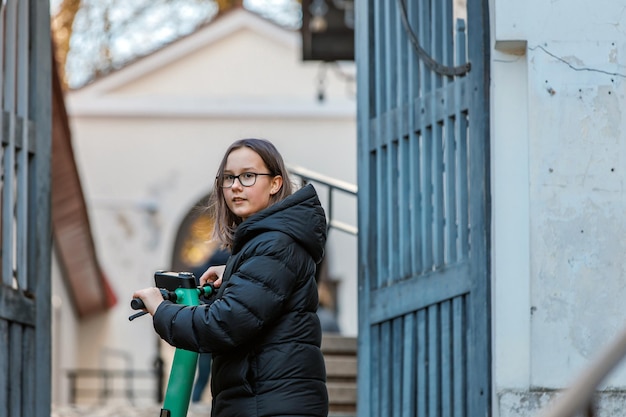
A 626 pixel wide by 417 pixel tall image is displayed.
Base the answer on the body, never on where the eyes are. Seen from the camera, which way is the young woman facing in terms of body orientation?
to the viewer's left

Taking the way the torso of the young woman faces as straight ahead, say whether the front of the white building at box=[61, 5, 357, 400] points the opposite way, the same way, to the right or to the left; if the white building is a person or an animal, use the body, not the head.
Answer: to the left

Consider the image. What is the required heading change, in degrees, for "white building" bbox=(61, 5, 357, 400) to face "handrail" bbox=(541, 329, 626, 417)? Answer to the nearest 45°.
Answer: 0° — it already faces it

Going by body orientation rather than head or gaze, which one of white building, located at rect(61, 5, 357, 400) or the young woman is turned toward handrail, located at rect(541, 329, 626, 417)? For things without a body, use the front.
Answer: the white building

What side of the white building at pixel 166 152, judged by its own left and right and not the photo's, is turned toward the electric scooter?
front

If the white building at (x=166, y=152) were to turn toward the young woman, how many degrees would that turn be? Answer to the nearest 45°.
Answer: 0° — it already faces them

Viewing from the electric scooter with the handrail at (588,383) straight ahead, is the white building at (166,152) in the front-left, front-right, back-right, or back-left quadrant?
back-left

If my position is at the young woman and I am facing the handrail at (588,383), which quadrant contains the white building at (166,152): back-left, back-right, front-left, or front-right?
back-left

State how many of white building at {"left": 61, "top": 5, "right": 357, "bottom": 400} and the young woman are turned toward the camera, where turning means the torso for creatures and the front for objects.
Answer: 1

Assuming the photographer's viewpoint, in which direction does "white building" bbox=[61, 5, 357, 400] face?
facing the viewer

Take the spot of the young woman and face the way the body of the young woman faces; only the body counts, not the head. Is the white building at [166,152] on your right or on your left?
on your right
